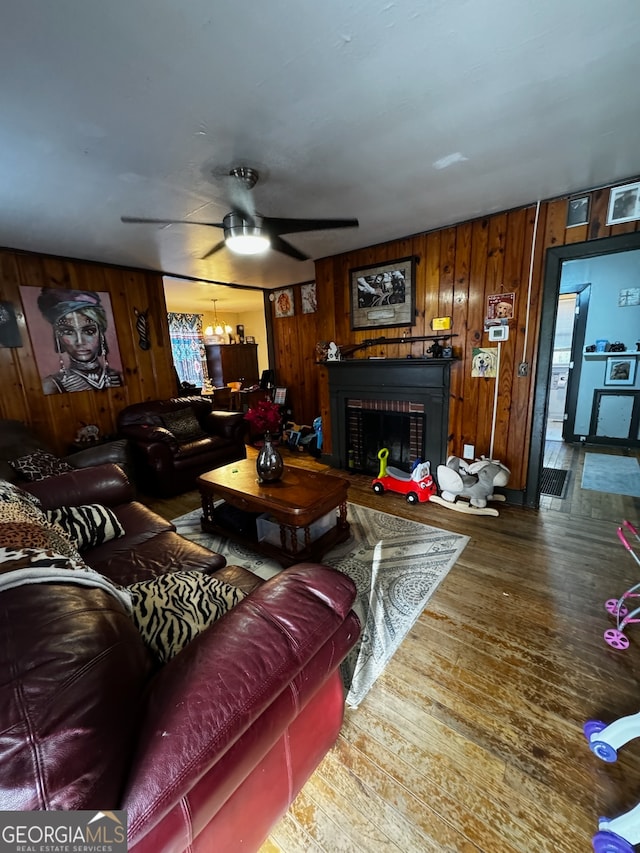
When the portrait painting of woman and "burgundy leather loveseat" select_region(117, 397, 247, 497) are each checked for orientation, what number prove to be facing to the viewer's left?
0

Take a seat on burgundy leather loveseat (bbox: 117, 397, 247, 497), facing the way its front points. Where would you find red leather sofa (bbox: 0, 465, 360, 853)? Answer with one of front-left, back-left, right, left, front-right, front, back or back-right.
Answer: front-right

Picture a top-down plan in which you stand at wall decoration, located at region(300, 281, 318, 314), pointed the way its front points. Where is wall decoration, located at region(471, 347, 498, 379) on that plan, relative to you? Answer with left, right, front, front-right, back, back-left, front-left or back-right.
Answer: left

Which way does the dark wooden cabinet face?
toward the camera

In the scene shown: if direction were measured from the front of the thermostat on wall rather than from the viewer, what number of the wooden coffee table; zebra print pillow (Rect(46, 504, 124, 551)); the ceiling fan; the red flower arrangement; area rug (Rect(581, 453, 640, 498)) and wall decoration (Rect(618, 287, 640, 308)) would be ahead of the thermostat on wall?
4

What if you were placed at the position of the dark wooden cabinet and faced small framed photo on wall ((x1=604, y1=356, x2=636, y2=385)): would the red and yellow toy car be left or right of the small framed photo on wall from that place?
right

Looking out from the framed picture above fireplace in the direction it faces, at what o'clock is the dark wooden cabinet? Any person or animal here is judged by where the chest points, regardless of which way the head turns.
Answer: The dark wooden cabinet is roughly at 3 o'clock from the framed picture above fireplace.

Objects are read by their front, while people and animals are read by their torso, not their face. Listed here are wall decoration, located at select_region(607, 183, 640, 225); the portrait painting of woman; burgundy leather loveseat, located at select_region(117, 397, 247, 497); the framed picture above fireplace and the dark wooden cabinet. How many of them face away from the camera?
0

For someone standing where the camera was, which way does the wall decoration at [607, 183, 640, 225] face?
facing the viewer and to the left of the viewer

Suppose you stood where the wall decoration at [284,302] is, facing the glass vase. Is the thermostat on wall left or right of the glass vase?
left

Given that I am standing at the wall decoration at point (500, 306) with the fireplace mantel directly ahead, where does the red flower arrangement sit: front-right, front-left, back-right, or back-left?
front-left

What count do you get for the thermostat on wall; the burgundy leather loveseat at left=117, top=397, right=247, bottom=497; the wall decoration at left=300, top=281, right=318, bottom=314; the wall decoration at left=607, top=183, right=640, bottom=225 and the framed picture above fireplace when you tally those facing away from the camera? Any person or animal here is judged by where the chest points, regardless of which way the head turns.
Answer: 0

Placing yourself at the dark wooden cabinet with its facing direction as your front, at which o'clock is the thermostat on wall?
The thermostat on wall is roughly at 11 o'clock from the dark wooden cabinet.

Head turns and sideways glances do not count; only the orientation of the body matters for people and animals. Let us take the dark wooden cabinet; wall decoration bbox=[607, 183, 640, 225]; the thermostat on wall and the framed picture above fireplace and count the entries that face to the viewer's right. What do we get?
0

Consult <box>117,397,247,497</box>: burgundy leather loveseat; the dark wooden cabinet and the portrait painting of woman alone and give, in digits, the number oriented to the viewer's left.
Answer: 0

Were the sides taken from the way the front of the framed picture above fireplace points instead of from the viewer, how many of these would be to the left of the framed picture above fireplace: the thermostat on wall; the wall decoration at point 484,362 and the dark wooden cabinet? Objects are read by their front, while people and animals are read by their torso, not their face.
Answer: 2

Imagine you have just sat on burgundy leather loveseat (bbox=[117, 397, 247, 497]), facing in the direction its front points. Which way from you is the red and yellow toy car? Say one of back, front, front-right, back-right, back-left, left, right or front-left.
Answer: front

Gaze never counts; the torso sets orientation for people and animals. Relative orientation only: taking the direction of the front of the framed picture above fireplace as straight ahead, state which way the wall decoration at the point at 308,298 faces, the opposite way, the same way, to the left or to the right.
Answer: the same way

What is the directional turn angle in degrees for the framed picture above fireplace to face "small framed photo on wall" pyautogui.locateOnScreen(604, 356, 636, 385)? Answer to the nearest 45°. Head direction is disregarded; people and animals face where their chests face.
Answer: approximately 135° to its left

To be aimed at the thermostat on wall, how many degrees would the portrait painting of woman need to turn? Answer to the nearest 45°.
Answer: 0° — it already faces it

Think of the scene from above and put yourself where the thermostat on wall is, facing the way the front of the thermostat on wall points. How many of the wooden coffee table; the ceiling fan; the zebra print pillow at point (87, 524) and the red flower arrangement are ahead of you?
4

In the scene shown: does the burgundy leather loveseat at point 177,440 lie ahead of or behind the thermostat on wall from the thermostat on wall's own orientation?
ahead

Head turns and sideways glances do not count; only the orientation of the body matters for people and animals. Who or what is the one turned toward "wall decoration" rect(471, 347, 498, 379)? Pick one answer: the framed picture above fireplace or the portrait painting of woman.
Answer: the portrait painting of woman

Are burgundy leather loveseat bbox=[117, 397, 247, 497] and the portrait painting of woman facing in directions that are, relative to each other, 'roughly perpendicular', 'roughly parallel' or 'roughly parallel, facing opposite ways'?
roughly parallel

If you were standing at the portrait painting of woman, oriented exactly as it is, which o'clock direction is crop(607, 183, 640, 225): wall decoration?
The wall decoration is roughly at 12 o'clock from the portrait painting of woman.
